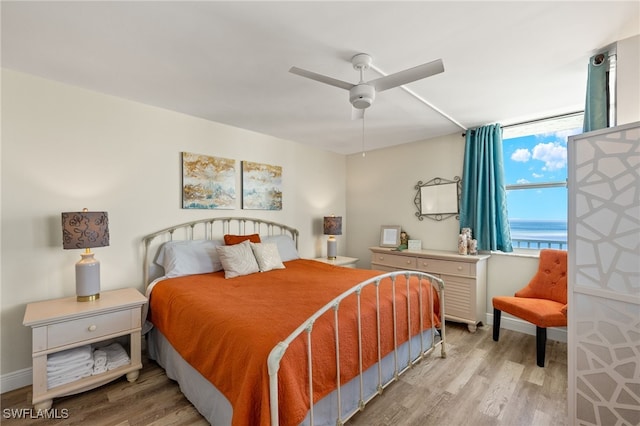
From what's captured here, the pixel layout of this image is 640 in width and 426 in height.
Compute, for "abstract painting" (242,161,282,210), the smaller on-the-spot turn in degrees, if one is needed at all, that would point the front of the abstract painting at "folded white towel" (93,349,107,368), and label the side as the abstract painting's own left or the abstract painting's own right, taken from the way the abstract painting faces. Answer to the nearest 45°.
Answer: approximately 90° to the abstract painting's own right

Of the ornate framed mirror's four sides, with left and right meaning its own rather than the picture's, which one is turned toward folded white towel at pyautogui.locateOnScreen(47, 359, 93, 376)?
front

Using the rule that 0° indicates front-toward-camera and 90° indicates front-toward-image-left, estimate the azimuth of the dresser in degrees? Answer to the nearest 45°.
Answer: approximately 45°

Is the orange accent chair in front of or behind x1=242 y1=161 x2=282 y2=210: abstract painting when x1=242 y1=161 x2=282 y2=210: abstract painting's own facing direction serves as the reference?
in front

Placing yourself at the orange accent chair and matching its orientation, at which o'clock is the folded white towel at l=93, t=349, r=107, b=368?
The folded white towel is roughly at 12 o'clock from the orange accent chair.

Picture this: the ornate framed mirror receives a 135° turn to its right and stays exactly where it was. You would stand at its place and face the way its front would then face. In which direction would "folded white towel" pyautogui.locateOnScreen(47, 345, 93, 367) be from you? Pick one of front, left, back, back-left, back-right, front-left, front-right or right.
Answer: back-left

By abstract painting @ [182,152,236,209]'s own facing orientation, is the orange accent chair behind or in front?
in front

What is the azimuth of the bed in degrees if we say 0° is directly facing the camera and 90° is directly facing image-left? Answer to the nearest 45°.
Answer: approximately 315°

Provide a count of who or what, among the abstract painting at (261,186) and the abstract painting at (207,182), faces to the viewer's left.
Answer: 0

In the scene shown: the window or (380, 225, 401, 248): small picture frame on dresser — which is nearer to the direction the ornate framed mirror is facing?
the small picture frame on dresser

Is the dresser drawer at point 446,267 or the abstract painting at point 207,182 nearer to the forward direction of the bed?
the dresser drawer

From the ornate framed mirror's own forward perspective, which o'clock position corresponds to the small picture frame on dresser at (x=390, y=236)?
The small picture frame on dresser is roughly at 2 o'clock from the ornate framed mirror.
